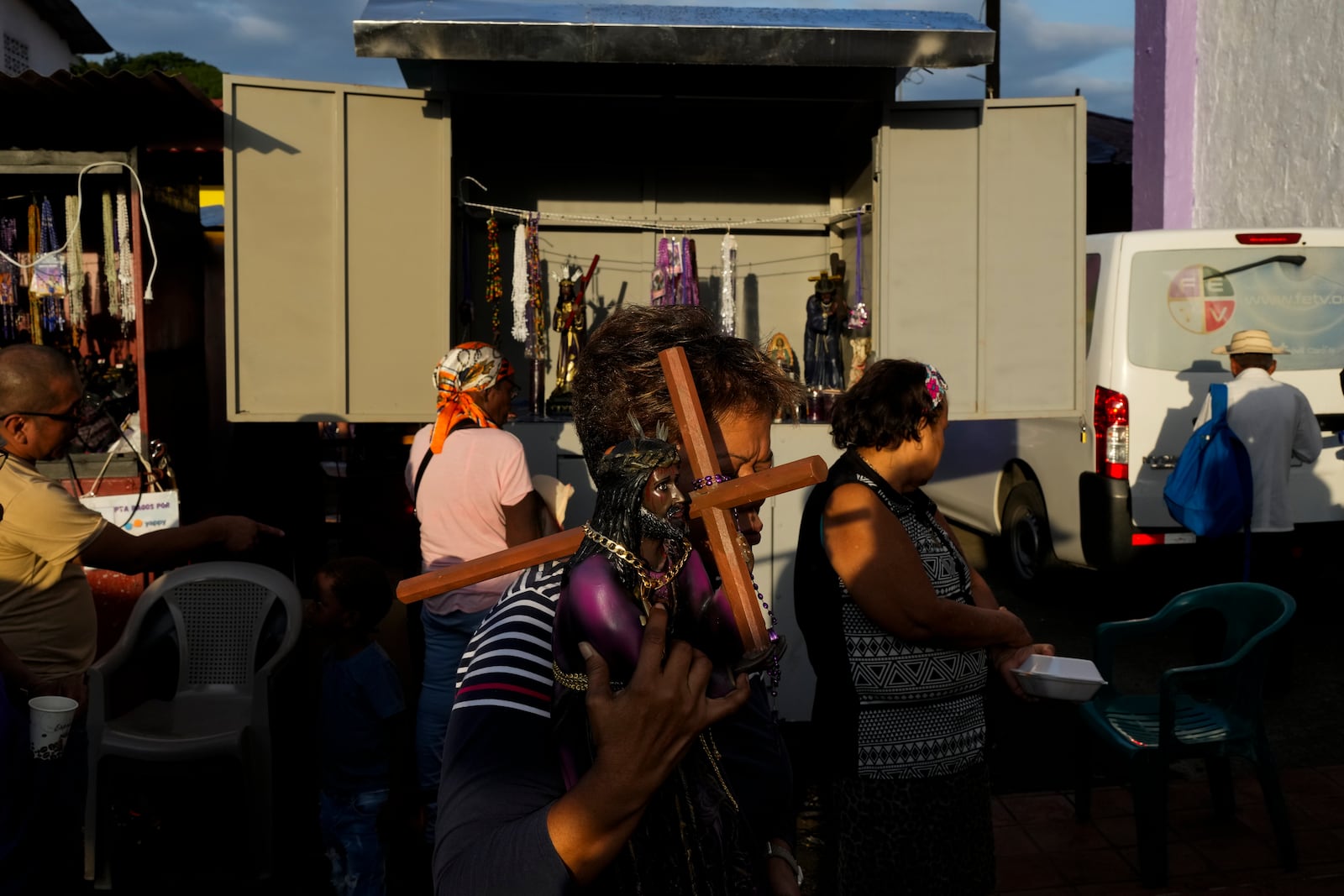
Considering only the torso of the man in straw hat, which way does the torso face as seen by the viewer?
away from the camera

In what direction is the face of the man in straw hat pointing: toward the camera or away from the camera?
away from the camera

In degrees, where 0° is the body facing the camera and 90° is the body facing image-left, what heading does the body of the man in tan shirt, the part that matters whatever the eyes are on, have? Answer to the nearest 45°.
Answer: approximately 270°

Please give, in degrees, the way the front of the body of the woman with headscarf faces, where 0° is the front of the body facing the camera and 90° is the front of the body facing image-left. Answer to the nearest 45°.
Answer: approximately 225°
